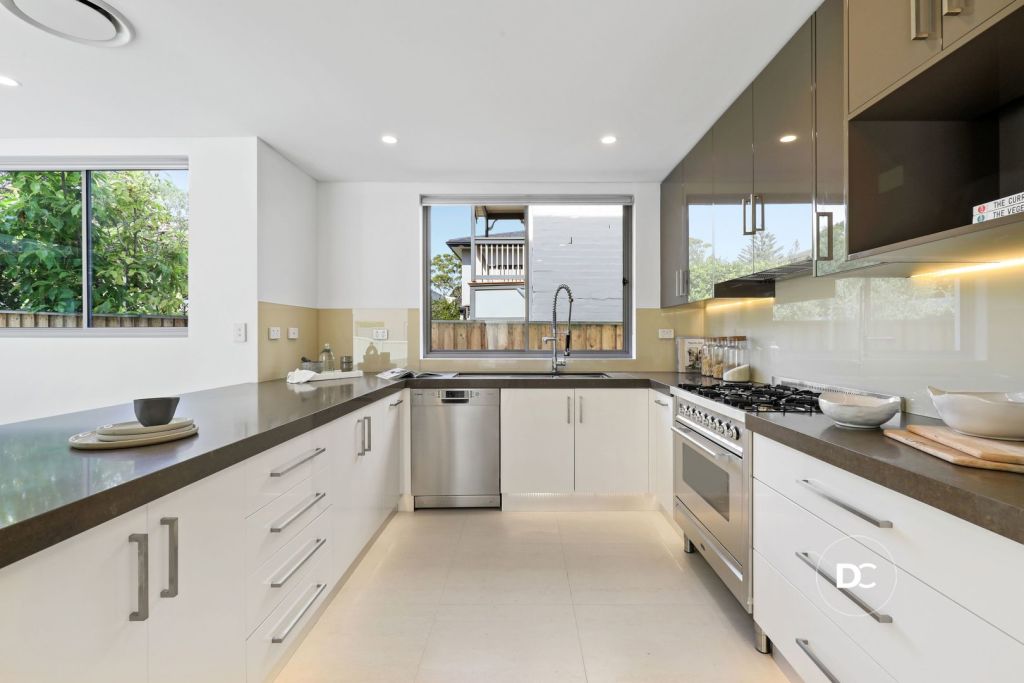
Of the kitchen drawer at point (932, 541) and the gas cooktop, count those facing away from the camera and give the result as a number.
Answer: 0

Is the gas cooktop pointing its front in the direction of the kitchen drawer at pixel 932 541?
no

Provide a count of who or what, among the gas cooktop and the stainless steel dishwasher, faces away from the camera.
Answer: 0

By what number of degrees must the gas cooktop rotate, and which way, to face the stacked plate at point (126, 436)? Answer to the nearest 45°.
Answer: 0° — it already faces it

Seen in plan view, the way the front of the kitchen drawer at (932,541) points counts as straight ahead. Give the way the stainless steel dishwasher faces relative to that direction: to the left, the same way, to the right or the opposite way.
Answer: to the left

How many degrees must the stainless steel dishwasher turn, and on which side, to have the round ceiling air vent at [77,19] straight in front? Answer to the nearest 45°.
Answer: approximately 45° to its right

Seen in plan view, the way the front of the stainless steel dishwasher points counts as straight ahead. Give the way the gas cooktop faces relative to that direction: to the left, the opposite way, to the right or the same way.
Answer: to the right

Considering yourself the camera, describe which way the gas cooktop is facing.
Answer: facing the viewer and to the left of the viewer

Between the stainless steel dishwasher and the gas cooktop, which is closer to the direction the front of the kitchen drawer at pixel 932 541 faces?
the stainless steel dishwasher

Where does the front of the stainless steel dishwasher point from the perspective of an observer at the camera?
facing the viewer
